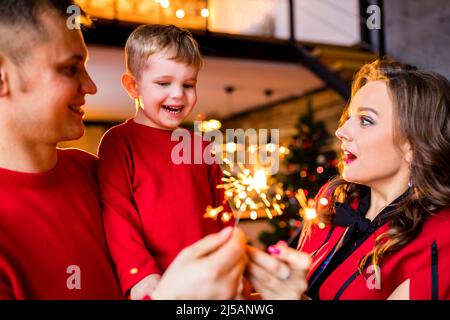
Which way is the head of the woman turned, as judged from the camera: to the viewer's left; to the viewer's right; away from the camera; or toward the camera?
to the viewer's left

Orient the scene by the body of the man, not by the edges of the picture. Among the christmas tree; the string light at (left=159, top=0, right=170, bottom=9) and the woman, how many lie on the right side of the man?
0

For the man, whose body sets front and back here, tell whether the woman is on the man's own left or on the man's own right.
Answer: on the man's own left

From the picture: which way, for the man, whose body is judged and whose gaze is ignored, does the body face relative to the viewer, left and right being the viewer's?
facing the viewer and to the right of the viewer

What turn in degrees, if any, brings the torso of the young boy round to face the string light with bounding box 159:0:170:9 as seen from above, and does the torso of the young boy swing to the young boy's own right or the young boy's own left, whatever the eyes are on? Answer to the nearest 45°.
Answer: approximately 135° to the young boy's own left

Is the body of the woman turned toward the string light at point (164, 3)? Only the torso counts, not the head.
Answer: no

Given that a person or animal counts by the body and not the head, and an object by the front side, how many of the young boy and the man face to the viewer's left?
0

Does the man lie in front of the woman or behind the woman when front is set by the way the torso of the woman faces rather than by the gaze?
in front

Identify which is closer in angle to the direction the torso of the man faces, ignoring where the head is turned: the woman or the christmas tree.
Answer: the woman

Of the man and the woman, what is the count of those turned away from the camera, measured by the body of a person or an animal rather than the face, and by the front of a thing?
0

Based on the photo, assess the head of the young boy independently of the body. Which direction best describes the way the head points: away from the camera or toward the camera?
toward the camera

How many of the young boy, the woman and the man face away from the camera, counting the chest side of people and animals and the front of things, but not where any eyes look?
0
